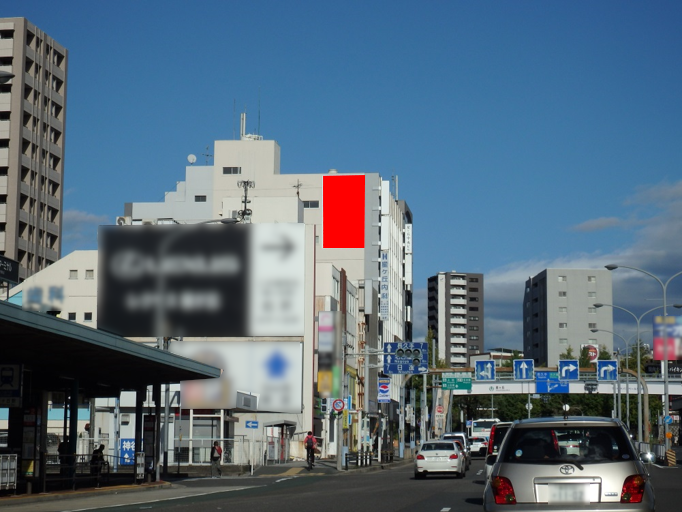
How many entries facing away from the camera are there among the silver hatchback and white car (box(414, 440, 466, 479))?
2

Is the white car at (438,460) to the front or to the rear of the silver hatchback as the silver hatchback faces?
to the front

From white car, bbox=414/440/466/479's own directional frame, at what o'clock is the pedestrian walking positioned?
The pedestrian walking is roughly at 10 o'clock from the white car.

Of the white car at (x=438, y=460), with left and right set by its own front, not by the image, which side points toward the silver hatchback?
back

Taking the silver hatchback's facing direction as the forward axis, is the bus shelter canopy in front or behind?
in front

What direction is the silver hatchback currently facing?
away from the camera

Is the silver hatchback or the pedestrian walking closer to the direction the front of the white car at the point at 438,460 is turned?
the pedestrian walking

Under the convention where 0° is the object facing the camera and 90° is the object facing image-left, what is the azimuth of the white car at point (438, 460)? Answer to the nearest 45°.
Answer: approximately 180°
